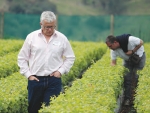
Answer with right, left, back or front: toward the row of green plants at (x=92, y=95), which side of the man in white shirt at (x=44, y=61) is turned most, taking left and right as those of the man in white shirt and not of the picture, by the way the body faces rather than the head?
left

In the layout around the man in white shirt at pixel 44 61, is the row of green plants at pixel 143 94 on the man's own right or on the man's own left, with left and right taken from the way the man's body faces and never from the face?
on the man's own left

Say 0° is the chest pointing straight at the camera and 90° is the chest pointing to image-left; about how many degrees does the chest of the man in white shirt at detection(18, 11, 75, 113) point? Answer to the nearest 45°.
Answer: approximately 0°
